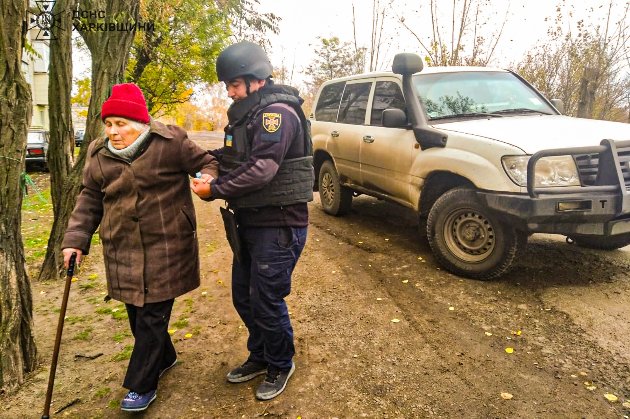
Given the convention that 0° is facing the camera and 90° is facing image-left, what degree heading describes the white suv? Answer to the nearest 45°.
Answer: approximately 315°

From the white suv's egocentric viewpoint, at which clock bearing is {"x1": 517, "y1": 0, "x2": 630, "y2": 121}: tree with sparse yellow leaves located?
The tree with sparse yellow leaves is roughly at 8 o'clock from the white suv.

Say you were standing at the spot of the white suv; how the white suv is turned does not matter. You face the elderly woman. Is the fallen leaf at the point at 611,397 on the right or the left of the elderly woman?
left

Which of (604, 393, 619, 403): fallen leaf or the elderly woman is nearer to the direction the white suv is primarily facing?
the fallen leaf

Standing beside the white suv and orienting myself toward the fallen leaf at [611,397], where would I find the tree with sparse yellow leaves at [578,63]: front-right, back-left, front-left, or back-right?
back-left

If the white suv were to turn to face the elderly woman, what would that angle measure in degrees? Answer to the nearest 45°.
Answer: approximately 90° to its right
